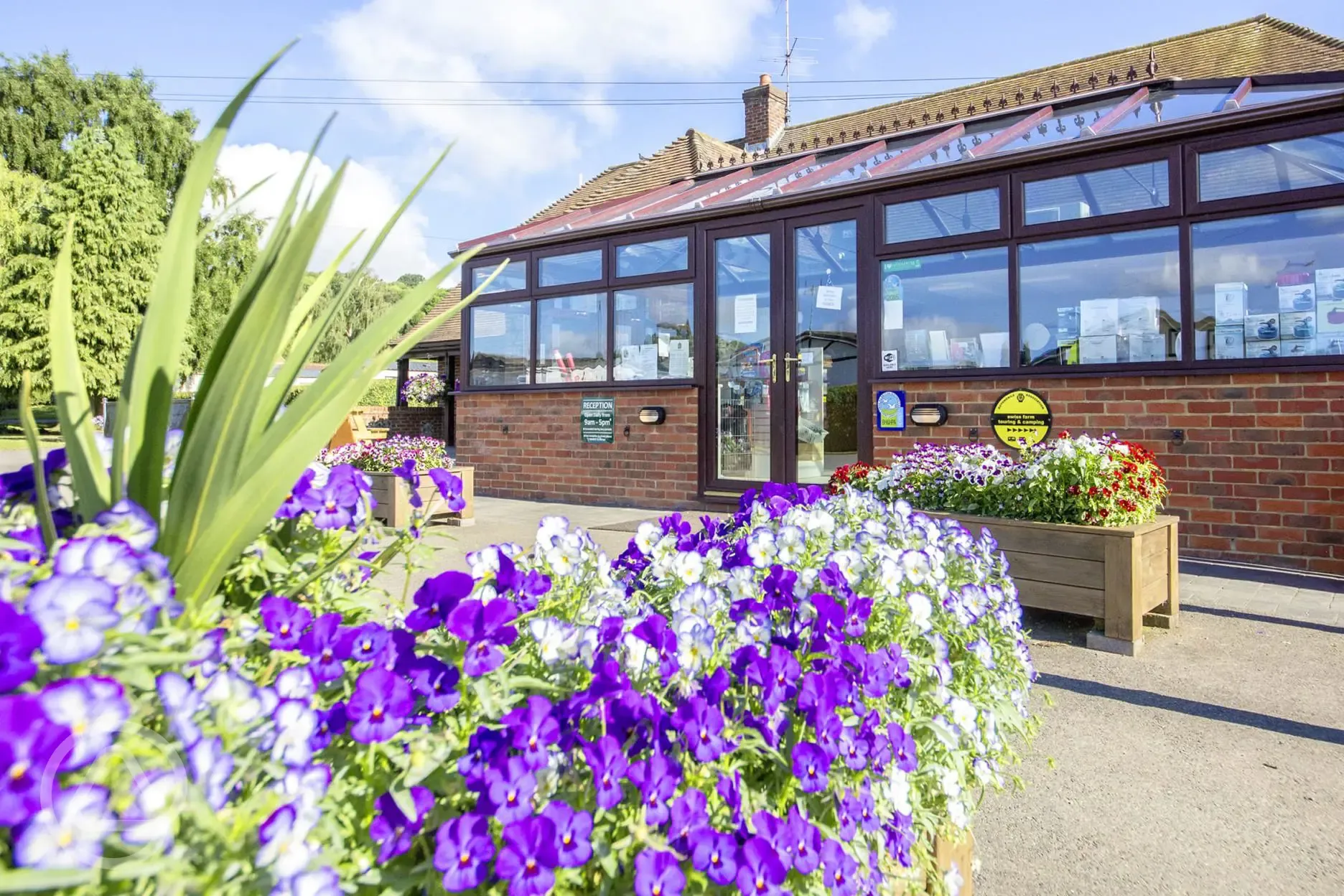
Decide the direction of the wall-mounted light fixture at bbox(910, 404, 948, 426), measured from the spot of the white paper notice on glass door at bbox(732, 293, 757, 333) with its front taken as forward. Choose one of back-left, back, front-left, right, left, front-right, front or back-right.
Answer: left

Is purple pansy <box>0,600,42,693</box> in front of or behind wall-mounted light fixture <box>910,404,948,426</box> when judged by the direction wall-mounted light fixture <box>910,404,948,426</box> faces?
in front

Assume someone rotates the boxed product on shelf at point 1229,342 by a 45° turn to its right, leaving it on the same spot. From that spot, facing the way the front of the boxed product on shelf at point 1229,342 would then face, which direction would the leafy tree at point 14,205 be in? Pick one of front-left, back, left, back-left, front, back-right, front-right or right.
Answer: front-right

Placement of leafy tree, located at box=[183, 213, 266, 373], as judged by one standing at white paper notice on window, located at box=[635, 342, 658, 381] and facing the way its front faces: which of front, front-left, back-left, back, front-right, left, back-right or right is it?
right

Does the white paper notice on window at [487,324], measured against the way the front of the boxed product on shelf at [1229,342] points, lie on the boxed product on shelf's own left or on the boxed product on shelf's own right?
on the boxed product on shelf's own right

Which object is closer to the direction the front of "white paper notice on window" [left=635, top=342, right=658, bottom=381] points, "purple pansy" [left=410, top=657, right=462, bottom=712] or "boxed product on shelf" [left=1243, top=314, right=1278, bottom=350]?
the purple pansy

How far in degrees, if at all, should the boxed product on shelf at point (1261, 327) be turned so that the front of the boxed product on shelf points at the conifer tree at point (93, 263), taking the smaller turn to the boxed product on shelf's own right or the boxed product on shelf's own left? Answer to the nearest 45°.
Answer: approximately 90° to the boxed product on shelf's own right

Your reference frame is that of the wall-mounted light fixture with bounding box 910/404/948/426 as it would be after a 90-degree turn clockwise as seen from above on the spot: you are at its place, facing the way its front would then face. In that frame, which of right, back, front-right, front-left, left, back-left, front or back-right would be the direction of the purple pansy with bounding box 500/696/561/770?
back-left

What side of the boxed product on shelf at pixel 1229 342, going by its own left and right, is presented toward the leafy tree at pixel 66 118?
right
